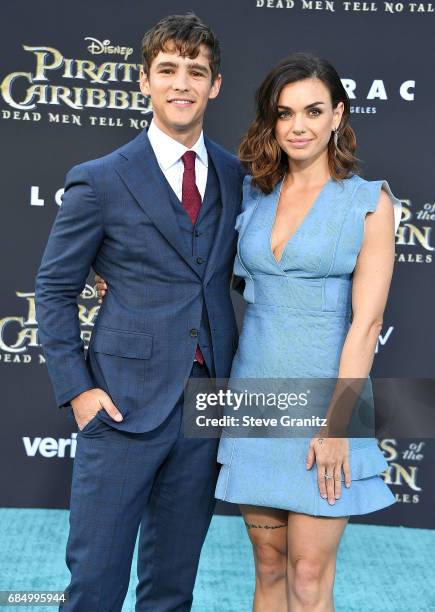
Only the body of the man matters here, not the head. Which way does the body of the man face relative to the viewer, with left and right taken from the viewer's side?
facing the viewer and to the right of the viewer

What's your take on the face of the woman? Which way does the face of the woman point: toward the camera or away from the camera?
toward the camera

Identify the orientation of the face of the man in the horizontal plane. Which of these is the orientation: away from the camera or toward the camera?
toward the camera
